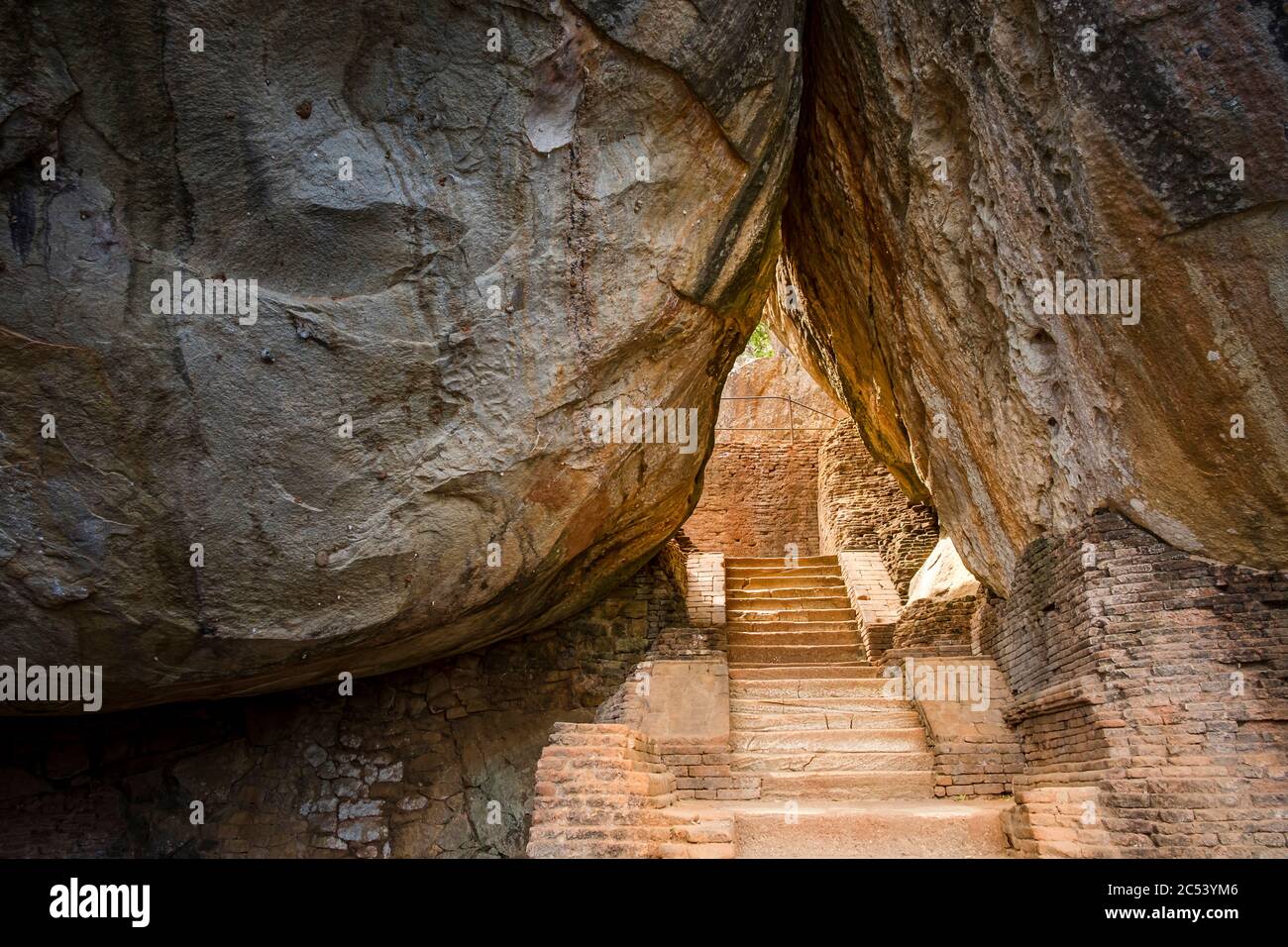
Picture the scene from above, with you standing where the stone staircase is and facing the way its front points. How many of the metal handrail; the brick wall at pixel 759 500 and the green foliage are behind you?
3

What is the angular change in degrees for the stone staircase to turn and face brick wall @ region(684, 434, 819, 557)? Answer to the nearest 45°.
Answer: approximately 180°

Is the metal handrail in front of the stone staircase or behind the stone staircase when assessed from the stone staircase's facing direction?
behind

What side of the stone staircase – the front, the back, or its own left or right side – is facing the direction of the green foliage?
back

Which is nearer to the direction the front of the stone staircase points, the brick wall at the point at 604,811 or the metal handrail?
the brick wall

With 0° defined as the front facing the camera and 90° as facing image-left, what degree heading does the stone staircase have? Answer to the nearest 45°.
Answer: approximately 0°

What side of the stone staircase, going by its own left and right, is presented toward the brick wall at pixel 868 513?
back
